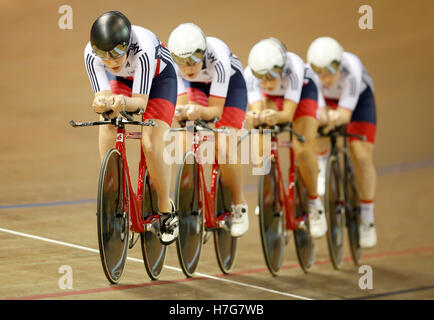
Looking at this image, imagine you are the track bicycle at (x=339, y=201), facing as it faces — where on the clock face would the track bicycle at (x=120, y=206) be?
the track bicycle at (x=120, y=206) is roughly at 1 o'clock from the track bicycle at (x=339, y=201).

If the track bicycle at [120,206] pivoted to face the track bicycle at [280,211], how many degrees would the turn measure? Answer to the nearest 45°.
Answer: approximately 135° to its left

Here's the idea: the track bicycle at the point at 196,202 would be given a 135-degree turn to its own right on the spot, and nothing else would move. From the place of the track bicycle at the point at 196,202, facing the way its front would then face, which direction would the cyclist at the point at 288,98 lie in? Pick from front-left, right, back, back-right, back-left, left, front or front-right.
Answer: right

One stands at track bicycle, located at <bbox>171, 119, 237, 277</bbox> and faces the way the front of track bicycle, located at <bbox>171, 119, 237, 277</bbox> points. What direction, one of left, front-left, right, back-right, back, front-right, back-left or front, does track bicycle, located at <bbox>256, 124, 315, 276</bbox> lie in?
back-left

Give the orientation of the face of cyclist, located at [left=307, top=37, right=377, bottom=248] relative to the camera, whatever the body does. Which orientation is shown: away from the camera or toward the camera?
toward the camera

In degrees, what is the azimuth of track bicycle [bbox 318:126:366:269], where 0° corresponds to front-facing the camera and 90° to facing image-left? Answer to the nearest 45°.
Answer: approximately 0°

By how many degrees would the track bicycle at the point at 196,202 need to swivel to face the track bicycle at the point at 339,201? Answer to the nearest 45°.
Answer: approximately 135° to its left

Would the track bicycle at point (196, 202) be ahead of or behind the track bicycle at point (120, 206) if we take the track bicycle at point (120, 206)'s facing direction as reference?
behind

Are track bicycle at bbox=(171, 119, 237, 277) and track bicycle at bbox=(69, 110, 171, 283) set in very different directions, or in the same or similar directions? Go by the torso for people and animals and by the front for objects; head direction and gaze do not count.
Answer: same or similar directions

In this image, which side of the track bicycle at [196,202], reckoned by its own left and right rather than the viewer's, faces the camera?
front

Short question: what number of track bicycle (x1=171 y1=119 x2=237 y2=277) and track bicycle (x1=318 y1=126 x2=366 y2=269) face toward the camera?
2

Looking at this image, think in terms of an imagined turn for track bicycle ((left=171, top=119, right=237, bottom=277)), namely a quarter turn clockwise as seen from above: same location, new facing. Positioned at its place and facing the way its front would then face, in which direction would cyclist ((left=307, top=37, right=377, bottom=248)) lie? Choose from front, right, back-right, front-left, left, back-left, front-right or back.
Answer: back-right

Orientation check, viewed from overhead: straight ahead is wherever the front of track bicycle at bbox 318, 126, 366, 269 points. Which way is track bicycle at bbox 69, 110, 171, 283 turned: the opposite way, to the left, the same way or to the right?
the same way

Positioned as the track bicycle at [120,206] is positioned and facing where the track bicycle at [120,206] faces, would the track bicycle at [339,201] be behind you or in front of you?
behind

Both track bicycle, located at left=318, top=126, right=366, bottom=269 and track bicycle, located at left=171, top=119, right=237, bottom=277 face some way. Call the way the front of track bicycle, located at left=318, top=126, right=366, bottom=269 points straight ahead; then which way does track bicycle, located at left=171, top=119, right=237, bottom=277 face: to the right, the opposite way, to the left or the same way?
the same way
